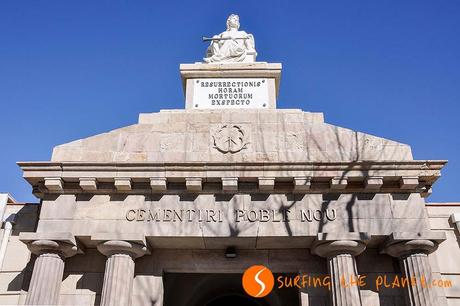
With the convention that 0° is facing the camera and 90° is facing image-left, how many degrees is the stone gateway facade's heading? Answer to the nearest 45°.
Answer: approximately 0°

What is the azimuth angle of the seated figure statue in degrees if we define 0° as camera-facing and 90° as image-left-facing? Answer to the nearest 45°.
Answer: approximately 0°
